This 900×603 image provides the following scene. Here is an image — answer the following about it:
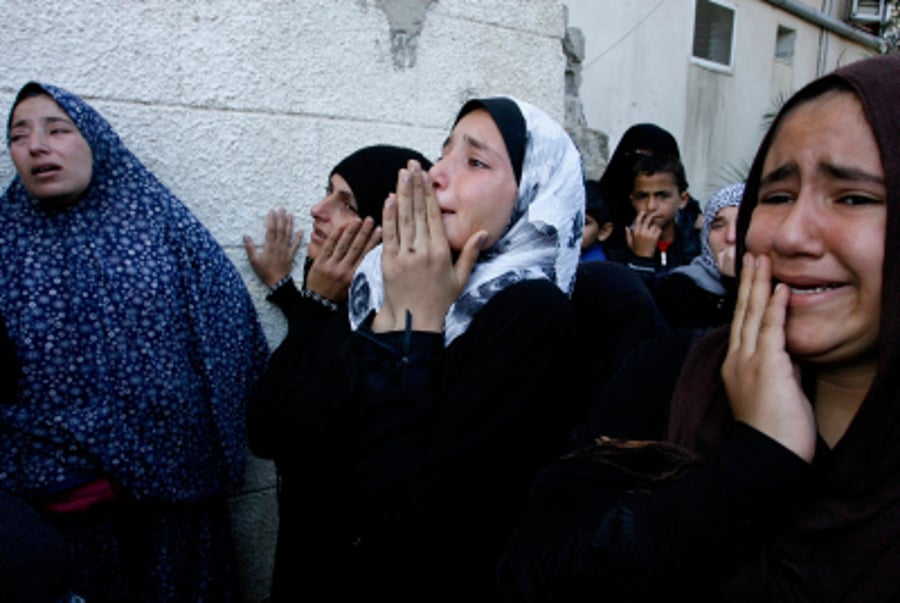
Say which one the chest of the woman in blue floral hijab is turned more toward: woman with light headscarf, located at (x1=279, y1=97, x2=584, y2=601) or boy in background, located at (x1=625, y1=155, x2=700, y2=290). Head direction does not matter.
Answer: the woman with light headscarf

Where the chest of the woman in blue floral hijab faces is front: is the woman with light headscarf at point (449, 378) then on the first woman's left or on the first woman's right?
on the first woman's left

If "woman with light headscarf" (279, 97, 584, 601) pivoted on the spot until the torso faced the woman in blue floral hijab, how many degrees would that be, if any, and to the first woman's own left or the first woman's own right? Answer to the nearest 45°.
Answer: approximately 90° to the first woman's own right

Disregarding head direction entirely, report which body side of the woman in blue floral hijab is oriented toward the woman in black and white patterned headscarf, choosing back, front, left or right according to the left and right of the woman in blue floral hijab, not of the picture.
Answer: left

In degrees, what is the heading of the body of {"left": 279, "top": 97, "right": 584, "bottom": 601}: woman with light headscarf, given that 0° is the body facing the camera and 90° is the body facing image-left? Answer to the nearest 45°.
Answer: approximately 45°

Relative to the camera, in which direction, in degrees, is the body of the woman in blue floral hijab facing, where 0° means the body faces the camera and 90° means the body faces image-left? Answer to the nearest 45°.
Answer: approximately 45°
